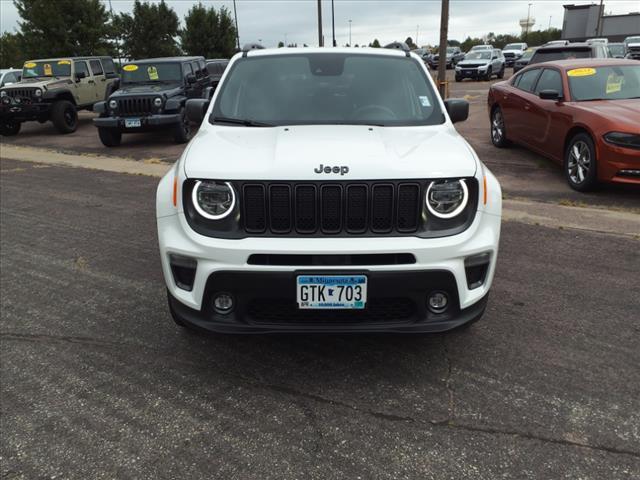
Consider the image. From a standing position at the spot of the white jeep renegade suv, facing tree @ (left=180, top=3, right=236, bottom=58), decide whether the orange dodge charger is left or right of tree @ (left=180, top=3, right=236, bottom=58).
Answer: right

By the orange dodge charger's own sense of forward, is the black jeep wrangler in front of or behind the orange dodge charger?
behind

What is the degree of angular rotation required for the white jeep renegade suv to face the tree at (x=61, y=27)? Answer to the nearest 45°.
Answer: approximately 135° to its right

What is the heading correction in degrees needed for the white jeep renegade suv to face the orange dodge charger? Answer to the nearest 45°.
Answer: approximately 135° to its left

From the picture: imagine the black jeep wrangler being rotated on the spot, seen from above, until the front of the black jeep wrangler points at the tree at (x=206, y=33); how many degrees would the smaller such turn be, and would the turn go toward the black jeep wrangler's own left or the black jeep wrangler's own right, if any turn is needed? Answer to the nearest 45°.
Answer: approximately 135° to the black jeep wrangler's own right

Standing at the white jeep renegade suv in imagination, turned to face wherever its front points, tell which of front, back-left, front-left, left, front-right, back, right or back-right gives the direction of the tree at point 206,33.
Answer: back

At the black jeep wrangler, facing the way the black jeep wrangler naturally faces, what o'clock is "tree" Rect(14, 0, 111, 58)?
The tree is roughly at 4 o'clock from the black jeep wrangler.

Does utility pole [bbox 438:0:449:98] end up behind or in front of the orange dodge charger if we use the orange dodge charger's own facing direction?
behind

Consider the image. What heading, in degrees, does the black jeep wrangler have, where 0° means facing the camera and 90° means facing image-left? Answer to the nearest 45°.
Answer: approximately 45°

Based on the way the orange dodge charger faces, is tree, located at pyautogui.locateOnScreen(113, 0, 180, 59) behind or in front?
behind

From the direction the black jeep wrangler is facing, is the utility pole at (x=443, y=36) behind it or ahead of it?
behind

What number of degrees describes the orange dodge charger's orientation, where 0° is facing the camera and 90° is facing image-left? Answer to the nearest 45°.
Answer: approximately 315°

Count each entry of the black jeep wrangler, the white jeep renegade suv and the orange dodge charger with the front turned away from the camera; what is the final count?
0

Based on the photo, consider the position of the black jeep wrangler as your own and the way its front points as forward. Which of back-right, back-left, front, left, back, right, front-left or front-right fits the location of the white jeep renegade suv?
front-left

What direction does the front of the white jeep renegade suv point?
toward the camera
